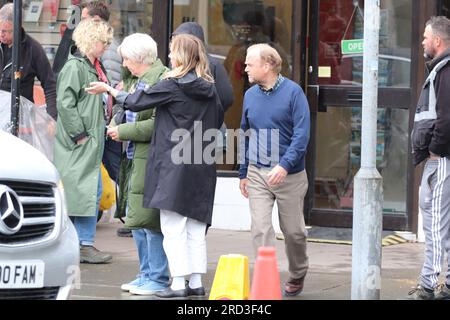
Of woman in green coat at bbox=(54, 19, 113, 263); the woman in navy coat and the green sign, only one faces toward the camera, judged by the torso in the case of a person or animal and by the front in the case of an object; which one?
the green sign

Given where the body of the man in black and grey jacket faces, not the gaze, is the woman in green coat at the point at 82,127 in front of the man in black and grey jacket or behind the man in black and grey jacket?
in front

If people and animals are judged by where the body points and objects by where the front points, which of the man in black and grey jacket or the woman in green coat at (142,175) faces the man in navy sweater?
the man in black and grey jacket

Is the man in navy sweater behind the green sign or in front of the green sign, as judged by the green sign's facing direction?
in front

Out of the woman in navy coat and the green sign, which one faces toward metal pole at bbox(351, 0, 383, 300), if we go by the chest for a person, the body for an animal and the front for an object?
the green sign

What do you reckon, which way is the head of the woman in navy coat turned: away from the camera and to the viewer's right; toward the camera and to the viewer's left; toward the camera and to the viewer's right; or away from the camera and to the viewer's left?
away from the camera and to the viewer's left

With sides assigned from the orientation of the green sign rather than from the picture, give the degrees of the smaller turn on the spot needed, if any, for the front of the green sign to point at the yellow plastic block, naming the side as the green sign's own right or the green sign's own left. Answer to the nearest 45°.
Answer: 0° — it already faces it

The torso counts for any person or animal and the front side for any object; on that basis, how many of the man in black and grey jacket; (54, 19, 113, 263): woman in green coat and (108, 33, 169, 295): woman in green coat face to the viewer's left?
2

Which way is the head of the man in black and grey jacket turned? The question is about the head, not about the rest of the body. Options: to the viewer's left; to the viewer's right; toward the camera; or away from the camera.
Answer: to the viewer's left

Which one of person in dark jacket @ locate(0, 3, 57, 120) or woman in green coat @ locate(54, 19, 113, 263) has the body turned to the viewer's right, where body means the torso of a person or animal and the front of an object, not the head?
the woman in green coat

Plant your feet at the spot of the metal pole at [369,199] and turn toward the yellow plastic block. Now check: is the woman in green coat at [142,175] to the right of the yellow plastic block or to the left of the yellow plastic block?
right

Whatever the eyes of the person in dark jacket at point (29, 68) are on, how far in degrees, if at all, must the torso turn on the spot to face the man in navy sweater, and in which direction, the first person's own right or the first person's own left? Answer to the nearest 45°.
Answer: approximately 90° to the first person's own left

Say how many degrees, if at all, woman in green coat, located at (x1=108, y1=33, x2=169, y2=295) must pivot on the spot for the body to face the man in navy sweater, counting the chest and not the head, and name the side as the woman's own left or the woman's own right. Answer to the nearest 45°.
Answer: approximately 180°

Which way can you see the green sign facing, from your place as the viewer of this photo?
facing the viewer

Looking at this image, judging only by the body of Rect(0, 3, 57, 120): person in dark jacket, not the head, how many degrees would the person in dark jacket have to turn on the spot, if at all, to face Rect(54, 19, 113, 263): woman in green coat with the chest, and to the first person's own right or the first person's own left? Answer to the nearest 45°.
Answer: approximately 45° to the first person's own left

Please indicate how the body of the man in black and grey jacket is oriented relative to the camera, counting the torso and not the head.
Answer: to the viewer's left

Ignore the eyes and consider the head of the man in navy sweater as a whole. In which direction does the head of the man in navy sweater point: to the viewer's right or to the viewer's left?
to the viewer's left

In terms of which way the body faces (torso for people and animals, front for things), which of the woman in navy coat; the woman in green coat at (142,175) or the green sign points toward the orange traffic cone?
the green sign

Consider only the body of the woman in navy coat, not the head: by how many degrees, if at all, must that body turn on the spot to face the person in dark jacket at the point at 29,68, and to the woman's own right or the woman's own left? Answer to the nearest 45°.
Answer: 0° — they already face them

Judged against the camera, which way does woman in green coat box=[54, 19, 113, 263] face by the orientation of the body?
to the viewer's right

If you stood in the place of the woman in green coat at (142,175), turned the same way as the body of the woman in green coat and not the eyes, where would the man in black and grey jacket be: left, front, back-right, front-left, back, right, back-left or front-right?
back

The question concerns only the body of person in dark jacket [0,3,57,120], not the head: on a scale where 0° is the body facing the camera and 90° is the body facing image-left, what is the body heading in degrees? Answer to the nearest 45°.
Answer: approximately 45°
